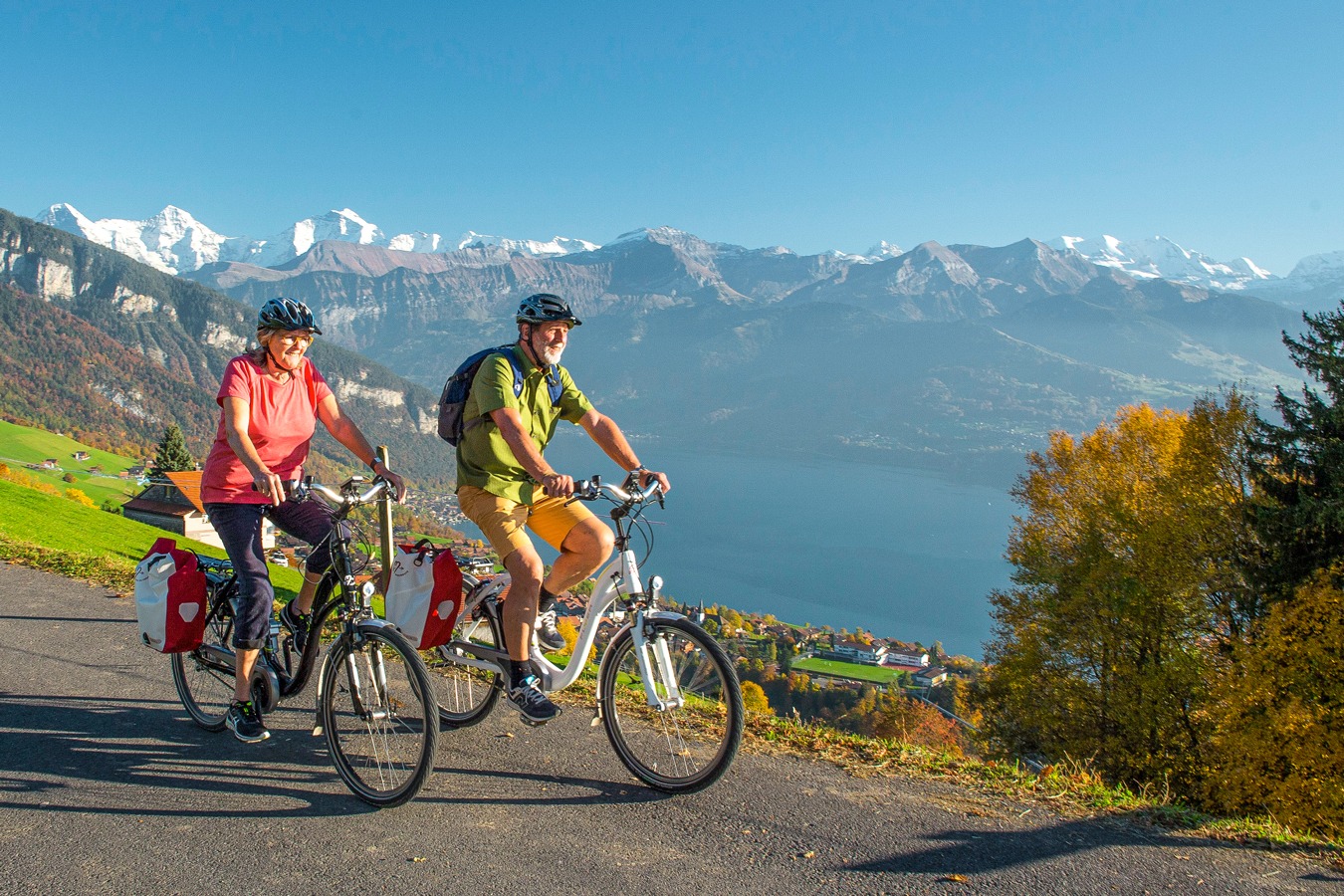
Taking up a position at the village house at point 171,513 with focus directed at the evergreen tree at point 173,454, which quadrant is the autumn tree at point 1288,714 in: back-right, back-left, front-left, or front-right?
back-right

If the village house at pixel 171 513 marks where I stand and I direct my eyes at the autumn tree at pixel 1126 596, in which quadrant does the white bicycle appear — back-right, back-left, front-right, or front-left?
front-right

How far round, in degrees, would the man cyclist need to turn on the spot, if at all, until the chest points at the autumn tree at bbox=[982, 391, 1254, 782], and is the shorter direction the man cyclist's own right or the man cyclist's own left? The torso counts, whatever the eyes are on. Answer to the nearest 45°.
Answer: approximately 90° to the man cyclist's own left

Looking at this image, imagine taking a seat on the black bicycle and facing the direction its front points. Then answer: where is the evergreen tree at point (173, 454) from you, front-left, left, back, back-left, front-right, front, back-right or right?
back-left

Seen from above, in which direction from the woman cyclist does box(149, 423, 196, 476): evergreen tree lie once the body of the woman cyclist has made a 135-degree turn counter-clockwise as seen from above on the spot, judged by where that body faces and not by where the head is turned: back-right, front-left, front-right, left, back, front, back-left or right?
front

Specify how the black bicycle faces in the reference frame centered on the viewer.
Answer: facing the viewer and to the right of the viewer

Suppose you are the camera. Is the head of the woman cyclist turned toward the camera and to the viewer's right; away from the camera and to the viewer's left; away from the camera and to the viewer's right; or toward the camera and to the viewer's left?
toward the camera and to the viewer's right

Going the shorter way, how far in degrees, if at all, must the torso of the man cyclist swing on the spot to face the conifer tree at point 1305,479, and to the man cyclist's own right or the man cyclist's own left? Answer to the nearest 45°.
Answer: approximately 90° to the man cyclist's own left

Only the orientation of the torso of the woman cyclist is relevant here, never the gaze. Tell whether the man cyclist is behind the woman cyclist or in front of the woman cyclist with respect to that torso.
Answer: in front

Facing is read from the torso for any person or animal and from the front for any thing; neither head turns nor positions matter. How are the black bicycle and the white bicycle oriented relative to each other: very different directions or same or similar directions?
same or similar directions

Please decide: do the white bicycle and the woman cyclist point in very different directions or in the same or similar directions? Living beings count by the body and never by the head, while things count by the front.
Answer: same or similar directions

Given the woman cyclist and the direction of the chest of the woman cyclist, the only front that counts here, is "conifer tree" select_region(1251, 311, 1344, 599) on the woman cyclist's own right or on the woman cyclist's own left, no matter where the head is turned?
on the woman cyclist's own left
